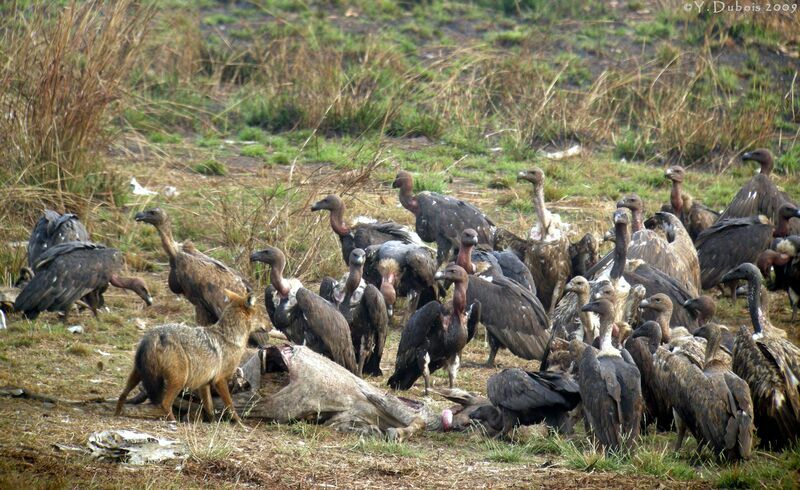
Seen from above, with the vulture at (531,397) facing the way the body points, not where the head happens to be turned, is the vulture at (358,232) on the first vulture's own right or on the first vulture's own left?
on the first vulture's own right

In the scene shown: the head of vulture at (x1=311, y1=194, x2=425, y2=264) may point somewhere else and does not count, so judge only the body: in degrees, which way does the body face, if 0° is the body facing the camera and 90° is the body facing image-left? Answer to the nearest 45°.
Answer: approximately 90°

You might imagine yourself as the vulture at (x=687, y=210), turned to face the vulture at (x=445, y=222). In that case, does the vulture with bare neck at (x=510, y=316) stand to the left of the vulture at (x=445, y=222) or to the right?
left

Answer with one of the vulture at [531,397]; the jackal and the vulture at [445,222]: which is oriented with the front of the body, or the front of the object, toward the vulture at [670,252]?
the jackal

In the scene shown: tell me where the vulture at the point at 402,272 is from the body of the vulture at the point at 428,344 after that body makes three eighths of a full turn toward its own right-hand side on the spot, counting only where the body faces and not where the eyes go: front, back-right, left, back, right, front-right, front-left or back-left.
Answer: right

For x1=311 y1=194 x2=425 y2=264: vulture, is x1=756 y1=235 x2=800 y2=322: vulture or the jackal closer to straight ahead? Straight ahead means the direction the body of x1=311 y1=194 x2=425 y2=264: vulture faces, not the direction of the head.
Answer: the jackal

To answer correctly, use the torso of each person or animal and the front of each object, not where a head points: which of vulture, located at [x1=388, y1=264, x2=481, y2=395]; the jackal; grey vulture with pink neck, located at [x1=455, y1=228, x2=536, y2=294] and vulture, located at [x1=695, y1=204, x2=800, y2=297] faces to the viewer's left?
the grey vulture with pink neck

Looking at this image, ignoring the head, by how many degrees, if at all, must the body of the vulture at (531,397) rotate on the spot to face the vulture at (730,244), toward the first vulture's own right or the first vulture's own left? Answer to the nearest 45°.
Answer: approximately 90° to the first vulture's own right

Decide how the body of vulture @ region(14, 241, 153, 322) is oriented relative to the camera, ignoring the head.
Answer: to the viewer's right

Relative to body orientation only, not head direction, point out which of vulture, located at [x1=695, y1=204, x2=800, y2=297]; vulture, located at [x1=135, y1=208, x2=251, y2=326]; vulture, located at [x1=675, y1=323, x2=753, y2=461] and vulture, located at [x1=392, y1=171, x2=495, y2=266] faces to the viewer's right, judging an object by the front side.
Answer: vulture, located at [x1=695, y1=204, x2=800, y2=297]

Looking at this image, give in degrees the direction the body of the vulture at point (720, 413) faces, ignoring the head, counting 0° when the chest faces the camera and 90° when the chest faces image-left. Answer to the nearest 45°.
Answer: approximately 135°

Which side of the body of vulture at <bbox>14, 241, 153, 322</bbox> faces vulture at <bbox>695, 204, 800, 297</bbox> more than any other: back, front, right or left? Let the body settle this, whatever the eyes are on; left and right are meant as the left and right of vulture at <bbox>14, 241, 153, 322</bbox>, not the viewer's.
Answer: front

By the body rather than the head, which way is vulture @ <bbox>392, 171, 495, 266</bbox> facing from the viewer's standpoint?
to the viewer's left

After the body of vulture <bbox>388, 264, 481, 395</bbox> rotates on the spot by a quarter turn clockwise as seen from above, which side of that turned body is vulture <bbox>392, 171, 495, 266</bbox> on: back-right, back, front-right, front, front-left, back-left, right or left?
back-right

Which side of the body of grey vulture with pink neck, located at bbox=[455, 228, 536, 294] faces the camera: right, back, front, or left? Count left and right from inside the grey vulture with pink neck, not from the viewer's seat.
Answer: left

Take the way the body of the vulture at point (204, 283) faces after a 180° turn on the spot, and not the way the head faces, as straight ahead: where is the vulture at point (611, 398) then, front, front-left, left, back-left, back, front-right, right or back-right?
front-right

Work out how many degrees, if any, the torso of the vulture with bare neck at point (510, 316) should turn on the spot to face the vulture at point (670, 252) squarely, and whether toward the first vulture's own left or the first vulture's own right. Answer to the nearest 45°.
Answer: approximately 135° to the first vulture's own right
